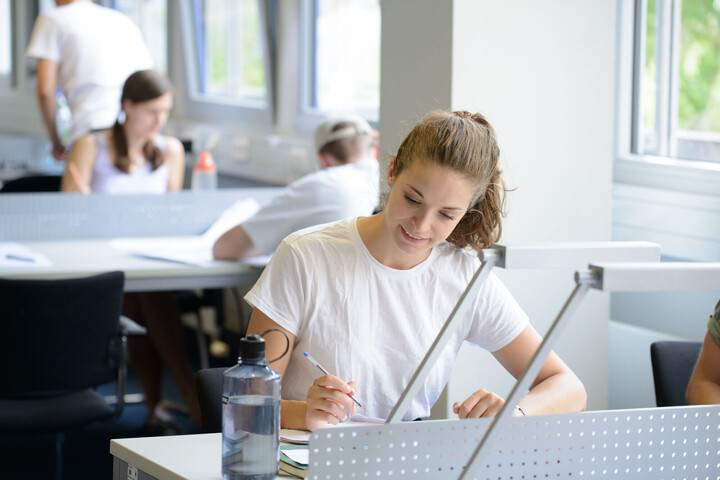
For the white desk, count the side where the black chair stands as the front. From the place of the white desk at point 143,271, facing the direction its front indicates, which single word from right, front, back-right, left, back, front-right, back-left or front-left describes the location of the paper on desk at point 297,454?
front

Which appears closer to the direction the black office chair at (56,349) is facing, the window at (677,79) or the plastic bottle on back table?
the plastic bottle on back table

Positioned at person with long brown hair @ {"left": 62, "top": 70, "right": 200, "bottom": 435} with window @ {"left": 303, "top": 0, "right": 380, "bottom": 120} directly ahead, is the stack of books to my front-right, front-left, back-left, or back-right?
back-right

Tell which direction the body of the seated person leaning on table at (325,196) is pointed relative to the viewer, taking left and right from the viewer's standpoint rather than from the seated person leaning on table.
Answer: facing away from the viewer and to the left of the viewer

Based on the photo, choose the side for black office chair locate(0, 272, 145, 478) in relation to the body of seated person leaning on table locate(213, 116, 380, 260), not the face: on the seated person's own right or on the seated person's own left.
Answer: on the seated person's own left

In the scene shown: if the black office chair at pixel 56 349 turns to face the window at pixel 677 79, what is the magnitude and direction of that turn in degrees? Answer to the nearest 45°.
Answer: approximately 90° to its right

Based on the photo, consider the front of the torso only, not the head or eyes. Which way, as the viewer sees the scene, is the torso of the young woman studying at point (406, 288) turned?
toward the camera

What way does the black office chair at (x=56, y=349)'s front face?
away from the camera
